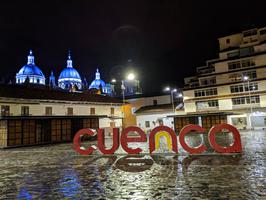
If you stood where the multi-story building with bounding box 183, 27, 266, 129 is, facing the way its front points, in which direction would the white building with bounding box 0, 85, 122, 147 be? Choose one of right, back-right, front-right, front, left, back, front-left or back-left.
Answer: front

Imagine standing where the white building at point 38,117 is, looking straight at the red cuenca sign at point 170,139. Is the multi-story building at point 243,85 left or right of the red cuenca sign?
left

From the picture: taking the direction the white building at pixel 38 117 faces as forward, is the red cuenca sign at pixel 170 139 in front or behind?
in front

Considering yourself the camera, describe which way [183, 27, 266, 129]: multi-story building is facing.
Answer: facing the viewer and to the left of the viewer

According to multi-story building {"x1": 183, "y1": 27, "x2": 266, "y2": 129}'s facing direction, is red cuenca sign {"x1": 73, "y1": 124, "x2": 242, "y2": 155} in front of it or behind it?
in front

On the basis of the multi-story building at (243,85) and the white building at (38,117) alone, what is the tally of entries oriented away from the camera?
0

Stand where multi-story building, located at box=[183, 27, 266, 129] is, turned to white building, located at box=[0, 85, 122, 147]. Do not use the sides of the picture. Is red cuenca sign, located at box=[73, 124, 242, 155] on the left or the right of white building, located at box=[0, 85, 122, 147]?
left

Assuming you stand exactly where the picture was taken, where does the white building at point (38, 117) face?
facing the viewer and to the right of the viewer

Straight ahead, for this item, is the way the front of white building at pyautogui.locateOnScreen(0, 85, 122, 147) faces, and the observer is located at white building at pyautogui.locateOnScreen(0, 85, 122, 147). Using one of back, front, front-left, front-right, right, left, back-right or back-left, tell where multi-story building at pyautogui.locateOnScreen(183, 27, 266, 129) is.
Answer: front-left
